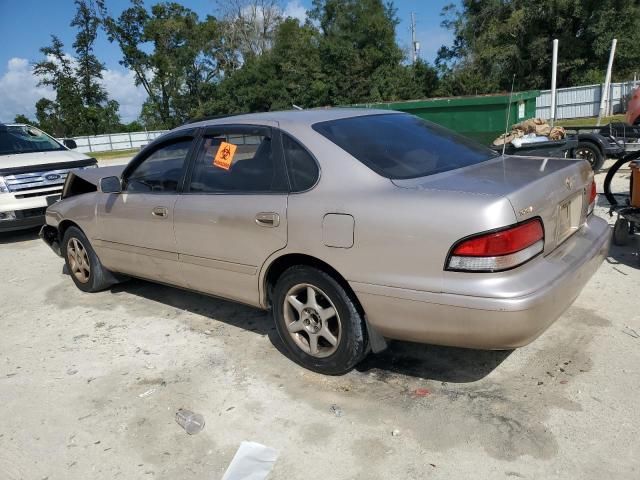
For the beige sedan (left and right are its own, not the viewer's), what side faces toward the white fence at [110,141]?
front

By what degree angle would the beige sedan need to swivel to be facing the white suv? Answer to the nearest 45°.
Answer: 0° — it already faces it

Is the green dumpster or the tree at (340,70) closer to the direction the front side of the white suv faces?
the green dumpster

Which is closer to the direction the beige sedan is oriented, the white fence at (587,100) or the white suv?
the white suv

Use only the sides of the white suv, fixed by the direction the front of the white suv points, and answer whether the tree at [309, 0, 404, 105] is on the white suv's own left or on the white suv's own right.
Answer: on the white suv's own left

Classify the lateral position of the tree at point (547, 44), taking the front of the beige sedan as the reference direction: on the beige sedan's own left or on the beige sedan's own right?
on the beige sedan's own right

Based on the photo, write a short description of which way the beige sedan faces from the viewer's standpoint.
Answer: facing away from the viewer and to the left of the viewer

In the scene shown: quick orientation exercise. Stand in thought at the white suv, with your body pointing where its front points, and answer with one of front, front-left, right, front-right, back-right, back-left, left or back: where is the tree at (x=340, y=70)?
left

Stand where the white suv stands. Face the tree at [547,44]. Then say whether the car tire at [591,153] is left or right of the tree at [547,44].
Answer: right

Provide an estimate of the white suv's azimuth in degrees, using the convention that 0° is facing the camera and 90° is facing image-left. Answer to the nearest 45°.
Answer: approximately 315°

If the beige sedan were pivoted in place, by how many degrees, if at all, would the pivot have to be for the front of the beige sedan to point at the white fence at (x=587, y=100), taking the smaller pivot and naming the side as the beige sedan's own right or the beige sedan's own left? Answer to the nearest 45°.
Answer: approximately 90° to the beige sedan's own right
